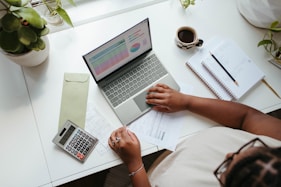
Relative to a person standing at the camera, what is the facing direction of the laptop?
facing the viewer and to the right of the viewer
